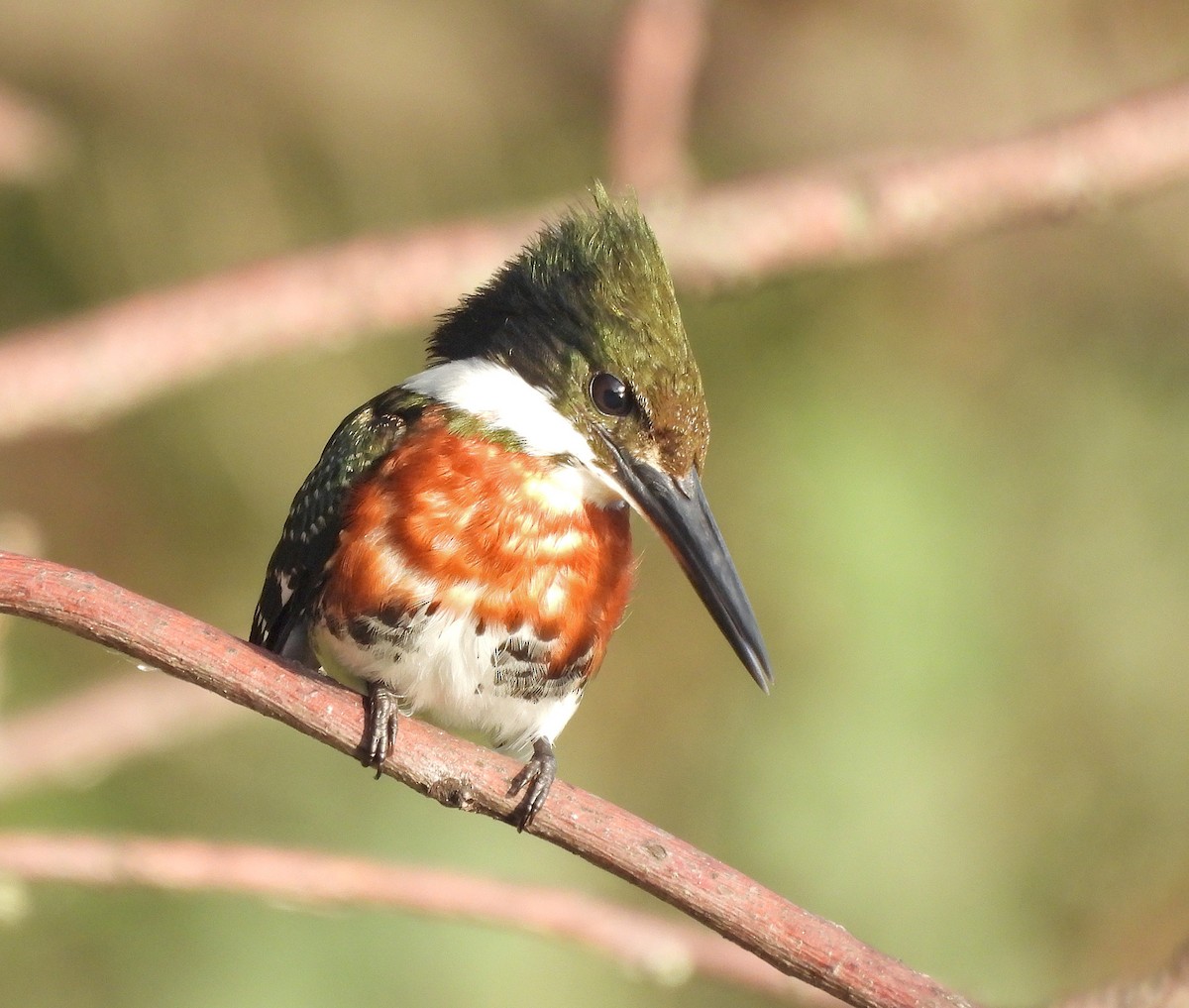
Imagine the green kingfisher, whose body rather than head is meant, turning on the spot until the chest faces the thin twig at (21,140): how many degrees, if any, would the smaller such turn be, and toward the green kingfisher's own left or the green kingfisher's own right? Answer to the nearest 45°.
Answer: approximately 180°
